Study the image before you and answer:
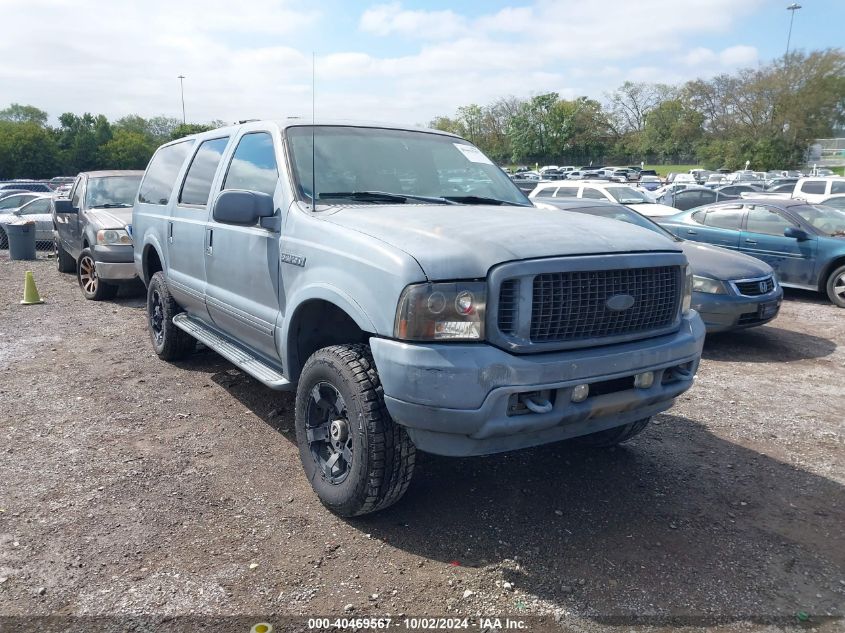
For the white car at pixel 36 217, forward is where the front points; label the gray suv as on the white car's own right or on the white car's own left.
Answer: on the white car's own left

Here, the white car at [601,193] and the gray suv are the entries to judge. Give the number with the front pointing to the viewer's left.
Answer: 0

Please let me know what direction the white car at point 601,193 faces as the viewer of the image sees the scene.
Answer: facing the viewer and to the right of the viewer

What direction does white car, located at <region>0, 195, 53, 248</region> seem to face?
to the viewer's left

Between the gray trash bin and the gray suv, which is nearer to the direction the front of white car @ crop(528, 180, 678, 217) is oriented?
the gray suv

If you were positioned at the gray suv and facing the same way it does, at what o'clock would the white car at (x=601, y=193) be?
The white car is roughly at 8 o'clock from the gray suv.

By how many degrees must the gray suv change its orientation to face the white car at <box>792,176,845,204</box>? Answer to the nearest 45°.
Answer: approximately 90° to its left

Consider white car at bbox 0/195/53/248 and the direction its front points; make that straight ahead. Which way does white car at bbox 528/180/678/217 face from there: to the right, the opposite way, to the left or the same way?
the opposite way

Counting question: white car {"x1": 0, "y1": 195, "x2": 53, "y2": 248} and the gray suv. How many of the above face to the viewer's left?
1

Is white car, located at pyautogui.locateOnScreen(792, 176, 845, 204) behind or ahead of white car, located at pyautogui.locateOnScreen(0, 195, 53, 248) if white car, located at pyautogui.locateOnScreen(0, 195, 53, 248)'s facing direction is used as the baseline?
behind

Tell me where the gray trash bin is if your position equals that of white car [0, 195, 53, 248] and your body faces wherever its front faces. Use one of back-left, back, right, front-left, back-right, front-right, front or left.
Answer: left
